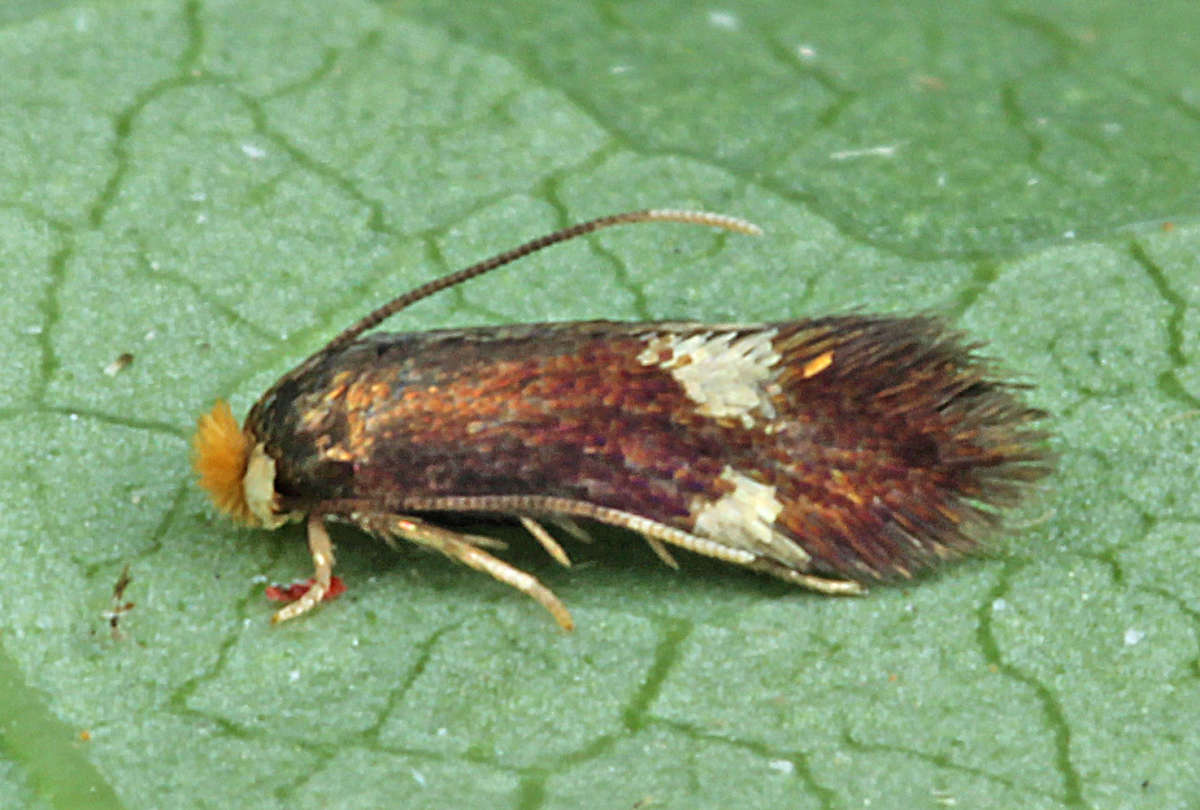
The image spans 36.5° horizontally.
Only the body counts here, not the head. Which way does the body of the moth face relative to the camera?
to the viewer's left
